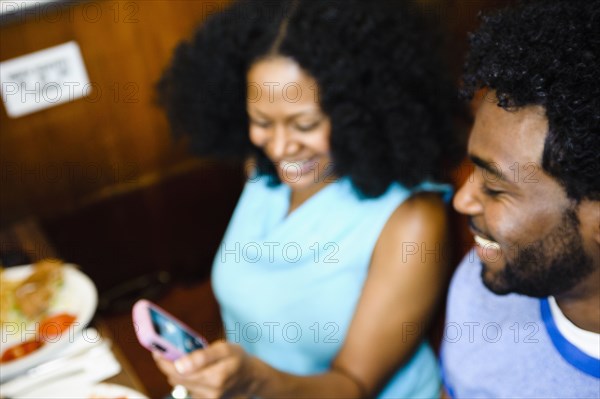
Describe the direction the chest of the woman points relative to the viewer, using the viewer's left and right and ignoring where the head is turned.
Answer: facing the viewer and to the left of the viewer

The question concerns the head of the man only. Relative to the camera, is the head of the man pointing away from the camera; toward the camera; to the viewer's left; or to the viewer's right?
to the viewer's left

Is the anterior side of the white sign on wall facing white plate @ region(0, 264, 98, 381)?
yes

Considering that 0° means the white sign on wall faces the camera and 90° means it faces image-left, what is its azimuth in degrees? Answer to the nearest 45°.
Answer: approximately 0°

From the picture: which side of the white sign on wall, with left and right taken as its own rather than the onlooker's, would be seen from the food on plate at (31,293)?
front

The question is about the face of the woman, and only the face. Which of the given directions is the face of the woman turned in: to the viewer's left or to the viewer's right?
to the viewer's left

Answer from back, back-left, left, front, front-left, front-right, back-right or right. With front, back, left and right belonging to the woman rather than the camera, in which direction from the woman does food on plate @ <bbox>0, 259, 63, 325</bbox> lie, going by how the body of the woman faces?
front-right

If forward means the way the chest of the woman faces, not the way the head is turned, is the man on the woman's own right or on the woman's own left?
on the woman's own left

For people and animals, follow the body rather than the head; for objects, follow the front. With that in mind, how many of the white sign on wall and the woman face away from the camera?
0

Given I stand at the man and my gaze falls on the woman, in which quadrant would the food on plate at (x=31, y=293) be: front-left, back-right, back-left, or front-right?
front-left

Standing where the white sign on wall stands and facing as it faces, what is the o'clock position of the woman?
The woman is roughly at 11 o'clock from the white sign on wall.
